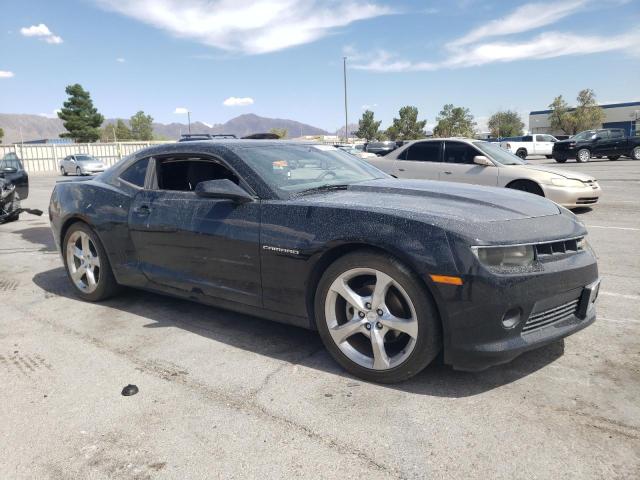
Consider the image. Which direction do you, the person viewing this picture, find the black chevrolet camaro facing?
facing the viewer and to the right of the viewer

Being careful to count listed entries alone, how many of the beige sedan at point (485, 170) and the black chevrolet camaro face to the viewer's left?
0

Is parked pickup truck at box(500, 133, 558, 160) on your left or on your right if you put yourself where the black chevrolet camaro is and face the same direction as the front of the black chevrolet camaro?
on your left

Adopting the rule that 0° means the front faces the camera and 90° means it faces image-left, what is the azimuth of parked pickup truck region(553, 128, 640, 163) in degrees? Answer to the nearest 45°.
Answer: approximately 45°

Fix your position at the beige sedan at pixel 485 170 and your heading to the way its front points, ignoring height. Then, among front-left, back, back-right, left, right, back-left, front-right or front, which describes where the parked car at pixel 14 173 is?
back-right

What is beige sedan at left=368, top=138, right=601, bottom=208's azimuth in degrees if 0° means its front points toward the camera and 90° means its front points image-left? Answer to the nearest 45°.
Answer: approximately 315°
